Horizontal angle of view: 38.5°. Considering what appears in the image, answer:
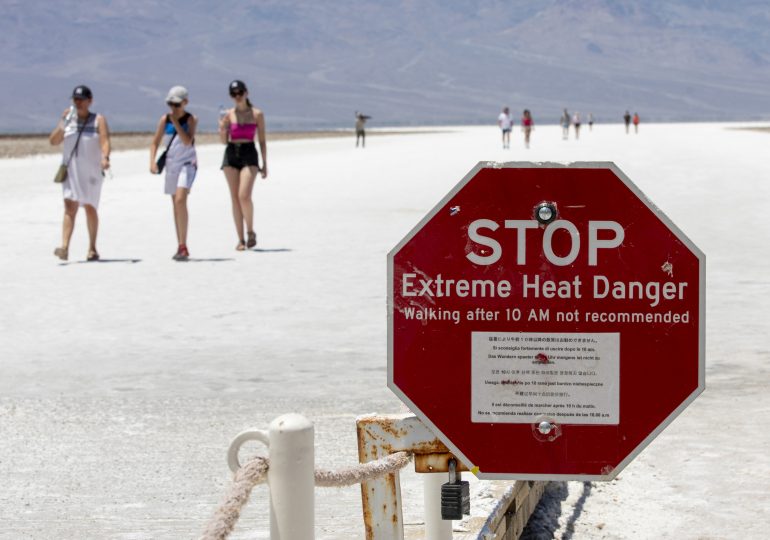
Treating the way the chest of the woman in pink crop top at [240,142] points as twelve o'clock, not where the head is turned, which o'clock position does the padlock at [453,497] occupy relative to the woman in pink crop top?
The padlock is roughly at 12 o'clock from the woman in pink crop top.

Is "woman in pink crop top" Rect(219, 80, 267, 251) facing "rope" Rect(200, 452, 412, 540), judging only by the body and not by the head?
yes

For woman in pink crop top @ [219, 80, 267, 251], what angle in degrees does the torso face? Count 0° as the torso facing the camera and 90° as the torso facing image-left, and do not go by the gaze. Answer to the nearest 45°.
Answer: approximately 0°

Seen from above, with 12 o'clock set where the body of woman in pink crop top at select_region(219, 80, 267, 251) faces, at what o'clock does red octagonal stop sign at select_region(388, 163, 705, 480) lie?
The red octagonal stop sign is roughly at 12 o'clock from the woman in pink crop top.

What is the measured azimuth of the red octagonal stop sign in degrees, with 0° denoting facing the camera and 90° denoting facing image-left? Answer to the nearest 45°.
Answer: approximately 0°

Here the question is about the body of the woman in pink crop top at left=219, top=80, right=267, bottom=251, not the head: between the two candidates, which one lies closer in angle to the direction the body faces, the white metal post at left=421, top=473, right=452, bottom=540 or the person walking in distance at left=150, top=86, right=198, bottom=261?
the white metal post

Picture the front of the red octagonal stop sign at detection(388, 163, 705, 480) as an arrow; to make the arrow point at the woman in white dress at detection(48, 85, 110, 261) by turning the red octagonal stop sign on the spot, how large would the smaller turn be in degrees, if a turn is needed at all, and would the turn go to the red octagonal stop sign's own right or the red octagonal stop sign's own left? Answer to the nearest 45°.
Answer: approximately 135° to the red octagonal stop sign's own right

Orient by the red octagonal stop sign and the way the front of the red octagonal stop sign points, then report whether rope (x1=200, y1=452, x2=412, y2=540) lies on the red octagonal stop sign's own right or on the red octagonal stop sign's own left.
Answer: on the red octagonal stop sign's own right

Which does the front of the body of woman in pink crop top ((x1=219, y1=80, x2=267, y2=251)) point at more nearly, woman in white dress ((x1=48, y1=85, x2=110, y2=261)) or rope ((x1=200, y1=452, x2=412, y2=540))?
the rope

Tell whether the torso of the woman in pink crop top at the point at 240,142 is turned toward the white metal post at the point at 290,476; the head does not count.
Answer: yes
